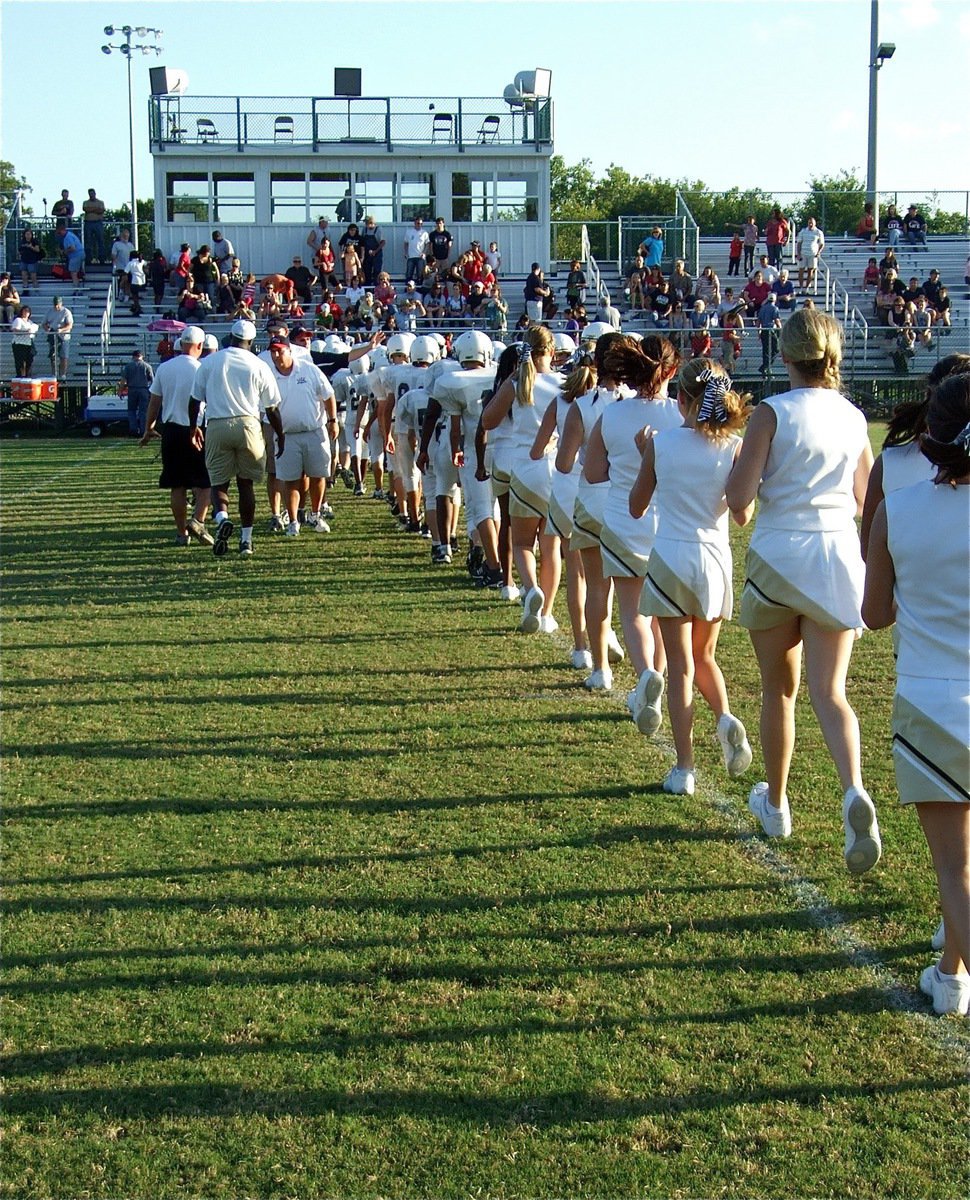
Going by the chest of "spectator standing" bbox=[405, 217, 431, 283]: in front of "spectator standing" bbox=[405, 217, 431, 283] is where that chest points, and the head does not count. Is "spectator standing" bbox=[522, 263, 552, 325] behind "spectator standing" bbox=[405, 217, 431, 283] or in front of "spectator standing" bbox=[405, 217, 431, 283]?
in front

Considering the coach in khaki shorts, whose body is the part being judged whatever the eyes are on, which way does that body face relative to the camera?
away from the camera

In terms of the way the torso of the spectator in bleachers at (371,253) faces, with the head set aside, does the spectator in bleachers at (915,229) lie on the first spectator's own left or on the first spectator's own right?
on the first spectator's own left

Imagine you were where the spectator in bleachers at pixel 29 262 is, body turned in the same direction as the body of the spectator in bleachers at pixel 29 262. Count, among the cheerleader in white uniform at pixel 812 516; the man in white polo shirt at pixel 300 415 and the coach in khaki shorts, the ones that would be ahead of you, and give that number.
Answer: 3

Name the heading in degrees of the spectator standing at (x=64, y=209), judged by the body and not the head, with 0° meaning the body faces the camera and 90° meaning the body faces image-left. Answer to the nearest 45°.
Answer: approximately 0°

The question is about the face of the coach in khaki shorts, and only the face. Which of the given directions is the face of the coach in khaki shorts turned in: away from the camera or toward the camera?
away from the camera

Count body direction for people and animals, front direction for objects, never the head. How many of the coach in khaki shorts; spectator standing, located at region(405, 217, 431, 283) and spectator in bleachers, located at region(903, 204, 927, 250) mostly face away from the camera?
1

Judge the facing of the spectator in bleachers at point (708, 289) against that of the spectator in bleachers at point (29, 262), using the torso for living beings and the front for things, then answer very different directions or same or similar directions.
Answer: same or similar directions

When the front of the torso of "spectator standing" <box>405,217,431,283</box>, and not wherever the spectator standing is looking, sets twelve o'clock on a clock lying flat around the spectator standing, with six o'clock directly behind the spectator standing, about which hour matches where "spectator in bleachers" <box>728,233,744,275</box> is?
The spectator in bleachers is roughly at 9 o'clock from the spectator standing.

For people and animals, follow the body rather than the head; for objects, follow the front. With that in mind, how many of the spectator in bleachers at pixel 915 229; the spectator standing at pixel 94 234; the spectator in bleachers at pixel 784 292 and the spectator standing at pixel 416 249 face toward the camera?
4

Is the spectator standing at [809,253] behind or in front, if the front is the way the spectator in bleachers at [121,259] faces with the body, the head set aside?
in front

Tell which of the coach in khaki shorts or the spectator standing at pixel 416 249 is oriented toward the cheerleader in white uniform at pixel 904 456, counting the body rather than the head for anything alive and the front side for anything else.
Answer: the spectator standing

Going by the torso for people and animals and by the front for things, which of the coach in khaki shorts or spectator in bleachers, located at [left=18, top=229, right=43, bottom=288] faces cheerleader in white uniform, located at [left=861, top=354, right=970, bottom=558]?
the spectator in bleachers

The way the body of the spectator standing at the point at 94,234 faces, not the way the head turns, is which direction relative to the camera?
toward the camera

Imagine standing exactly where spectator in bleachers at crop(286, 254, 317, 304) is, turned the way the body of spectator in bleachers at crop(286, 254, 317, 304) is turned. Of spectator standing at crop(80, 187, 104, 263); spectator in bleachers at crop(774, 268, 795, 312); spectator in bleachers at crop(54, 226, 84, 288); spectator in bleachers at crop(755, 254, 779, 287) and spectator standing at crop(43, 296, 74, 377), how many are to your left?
2

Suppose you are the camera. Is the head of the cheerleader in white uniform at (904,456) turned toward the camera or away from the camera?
away from the camera

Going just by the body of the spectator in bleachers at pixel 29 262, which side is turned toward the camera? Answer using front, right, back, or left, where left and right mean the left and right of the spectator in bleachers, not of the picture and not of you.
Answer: front

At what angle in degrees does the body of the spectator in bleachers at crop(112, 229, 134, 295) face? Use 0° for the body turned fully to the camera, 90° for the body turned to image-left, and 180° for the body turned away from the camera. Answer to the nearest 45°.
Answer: approximately 315°

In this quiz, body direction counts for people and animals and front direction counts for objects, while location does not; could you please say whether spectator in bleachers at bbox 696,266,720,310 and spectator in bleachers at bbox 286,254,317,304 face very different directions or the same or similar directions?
same or similar directions

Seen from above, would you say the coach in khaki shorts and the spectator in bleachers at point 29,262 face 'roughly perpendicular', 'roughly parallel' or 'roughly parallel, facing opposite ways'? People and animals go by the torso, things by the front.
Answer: roughly parallel, facing opposite ways
